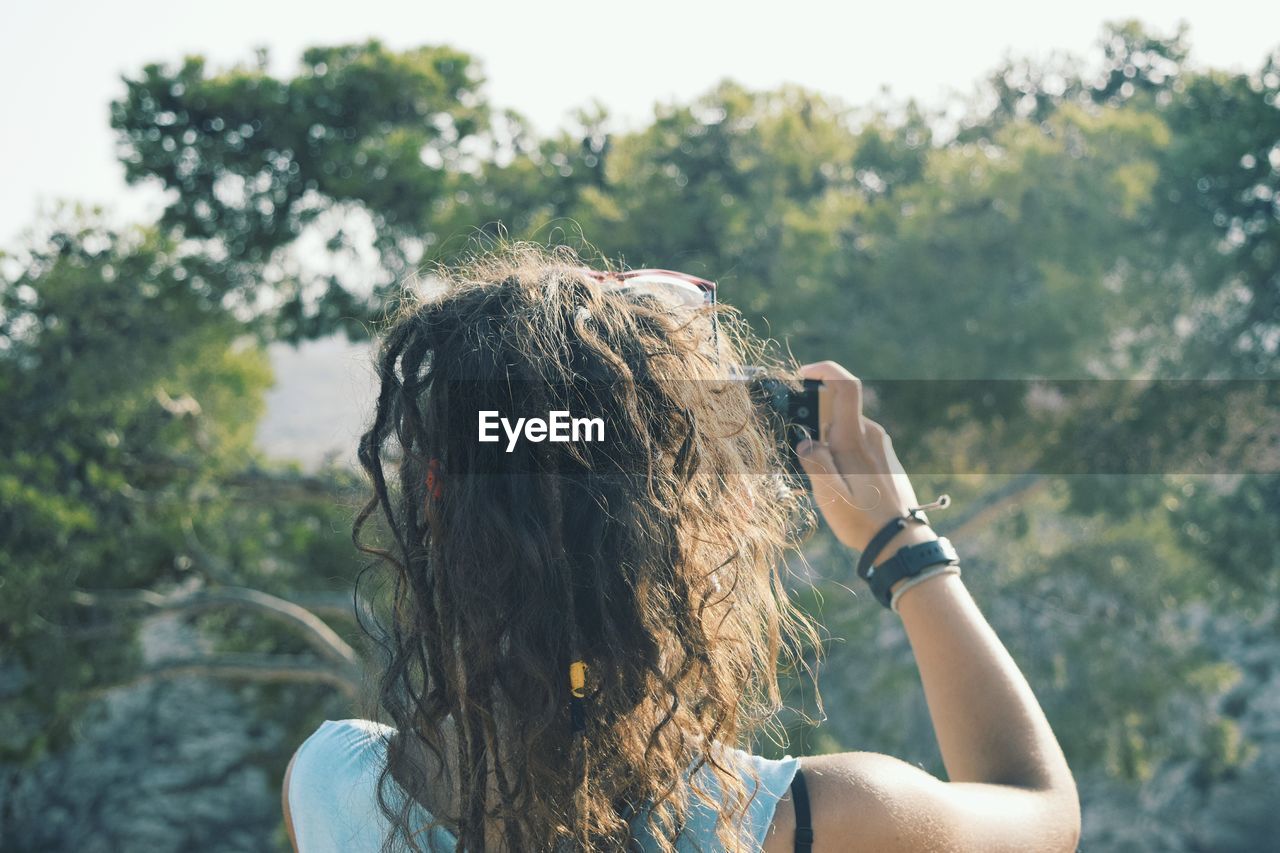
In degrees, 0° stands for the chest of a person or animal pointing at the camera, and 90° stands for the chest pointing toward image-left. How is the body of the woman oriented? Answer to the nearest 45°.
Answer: approximately 180°
